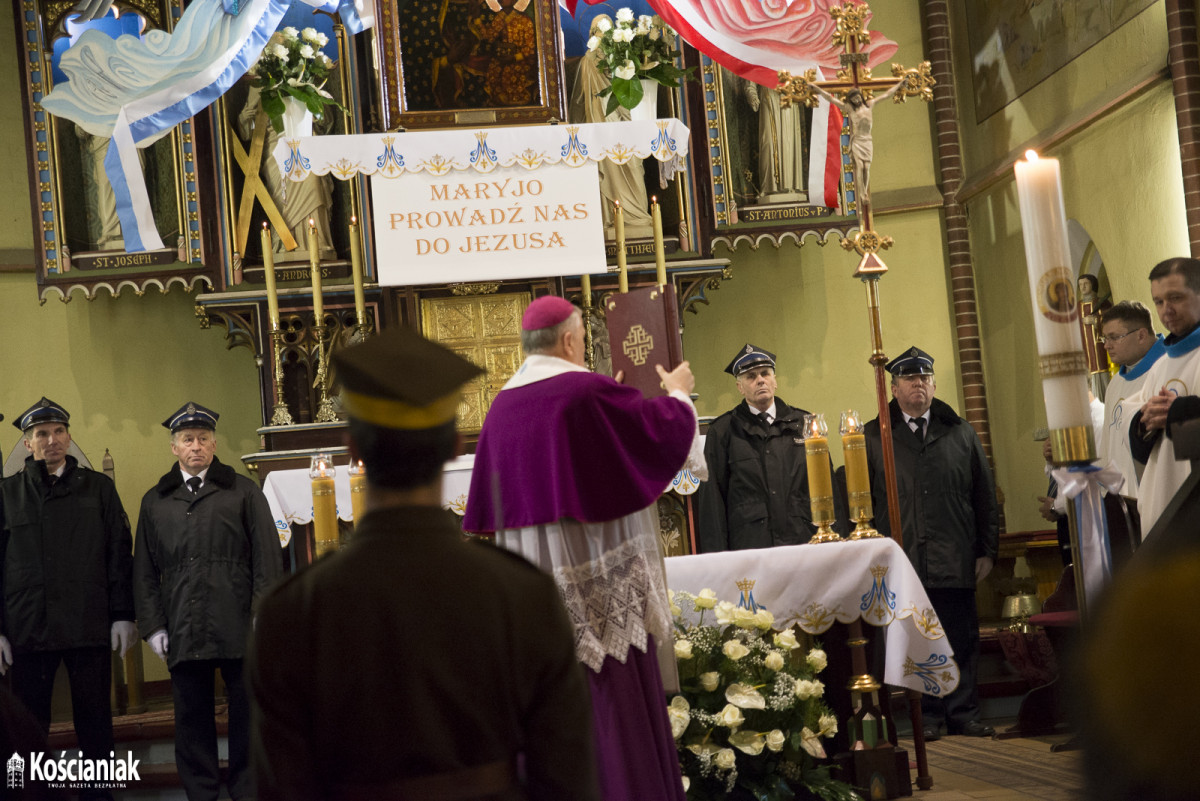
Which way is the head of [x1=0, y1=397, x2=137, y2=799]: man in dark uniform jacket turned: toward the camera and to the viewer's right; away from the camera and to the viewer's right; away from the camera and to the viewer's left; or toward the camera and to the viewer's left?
toward the camera and to the viewer's right

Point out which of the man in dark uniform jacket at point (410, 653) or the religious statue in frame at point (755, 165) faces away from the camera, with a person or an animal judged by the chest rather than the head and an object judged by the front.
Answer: the man in dark uniform jacket

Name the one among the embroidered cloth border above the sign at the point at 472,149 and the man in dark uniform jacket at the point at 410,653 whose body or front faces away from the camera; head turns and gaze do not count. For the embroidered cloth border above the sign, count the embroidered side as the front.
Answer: the man in dark uniform jacket

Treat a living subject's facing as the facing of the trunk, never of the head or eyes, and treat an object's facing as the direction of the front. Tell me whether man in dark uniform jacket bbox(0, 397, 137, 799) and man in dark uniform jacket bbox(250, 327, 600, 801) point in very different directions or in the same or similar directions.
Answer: very different directions

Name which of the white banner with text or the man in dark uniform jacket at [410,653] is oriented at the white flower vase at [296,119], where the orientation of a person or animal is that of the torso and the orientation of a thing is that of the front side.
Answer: the man in dark uniform jacket

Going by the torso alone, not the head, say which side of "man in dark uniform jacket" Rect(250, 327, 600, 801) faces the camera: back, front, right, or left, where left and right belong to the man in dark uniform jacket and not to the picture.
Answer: back

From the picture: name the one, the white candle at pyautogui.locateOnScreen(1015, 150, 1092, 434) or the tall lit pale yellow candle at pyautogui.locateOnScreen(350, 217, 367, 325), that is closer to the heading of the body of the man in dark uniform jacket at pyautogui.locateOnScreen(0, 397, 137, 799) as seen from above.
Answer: the white candle

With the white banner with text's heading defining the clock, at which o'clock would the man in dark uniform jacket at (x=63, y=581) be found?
The man in dark uniform jacket is roughly at 2 o'clock from the white banner with text.

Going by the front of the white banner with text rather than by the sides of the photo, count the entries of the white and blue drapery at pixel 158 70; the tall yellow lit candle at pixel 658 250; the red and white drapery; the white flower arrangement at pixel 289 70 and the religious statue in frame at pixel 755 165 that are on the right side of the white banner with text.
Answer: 2
